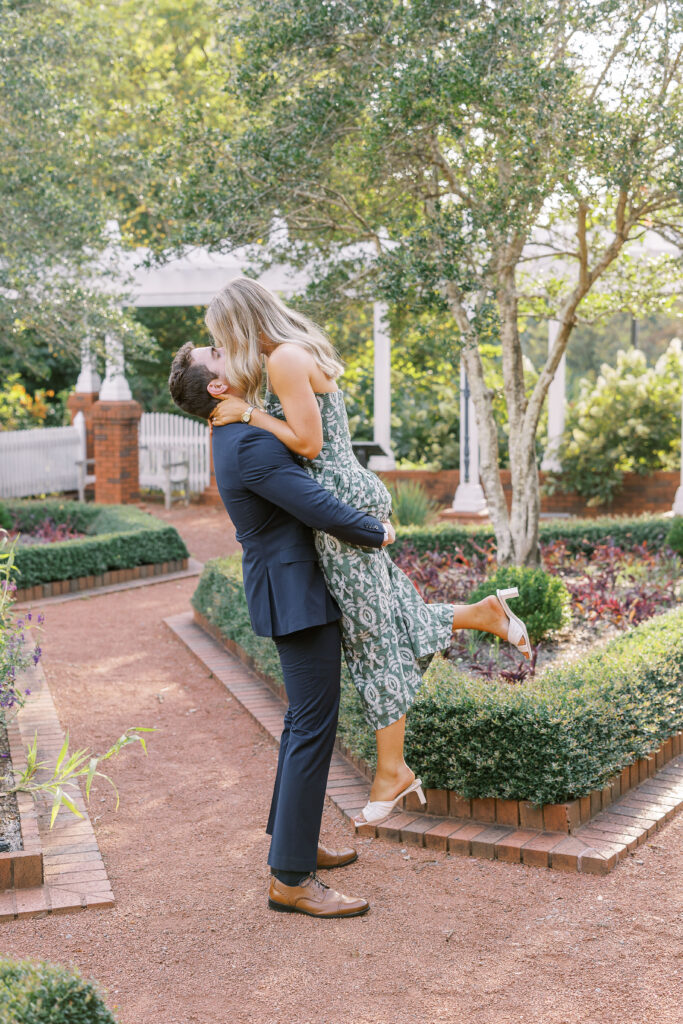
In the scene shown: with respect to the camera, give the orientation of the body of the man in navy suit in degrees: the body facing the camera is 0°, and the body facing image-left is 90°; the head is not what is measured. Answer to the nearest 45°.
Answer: approximately 270°

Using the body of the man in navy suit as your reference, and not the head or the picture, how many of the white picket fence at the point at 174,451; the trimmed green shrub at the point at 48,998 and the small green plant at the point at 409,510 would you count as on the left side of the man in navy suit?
2

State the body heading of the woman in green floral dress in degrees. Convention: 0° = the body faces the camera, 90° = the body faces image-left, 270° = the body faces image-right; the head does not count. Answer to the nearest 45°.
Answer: approximately 90°

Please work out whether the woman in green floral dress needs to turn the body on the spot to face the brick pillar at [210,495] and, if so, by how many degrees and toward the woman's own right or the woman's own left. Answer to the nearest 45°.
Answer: approximately 90° to the woman's own right

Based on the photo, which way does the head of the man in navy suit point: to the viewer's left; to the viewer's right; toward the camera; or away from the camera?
to the viewer's right

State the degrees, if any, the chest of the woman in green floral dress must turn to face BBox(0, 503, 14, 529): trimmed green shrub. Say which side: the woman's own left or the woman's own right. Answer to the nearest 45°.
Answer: approximately 45° to the woman's own right

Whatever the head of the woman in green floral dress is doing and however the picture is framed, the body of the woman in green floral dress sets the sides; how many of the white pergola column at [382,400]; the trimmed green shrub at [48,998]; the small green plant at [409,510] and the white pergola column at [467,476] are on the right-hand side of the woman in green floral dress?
3

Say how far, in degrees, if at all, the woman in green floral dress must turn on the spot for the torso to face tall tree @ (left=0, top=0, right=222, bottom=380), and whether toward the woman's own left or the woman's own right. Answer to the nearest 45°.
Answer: approximately 45° to the woman's own right

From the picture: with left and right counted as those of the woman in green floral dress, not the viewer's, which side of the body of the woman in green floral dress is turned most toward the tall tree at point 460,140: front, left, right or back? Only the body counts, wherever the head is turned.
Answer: right

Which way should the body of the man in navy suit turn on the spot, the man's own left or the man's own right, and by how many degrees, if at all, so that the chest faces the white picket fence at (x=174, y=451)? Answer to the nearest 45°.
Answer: approximately 90° to the man's own left

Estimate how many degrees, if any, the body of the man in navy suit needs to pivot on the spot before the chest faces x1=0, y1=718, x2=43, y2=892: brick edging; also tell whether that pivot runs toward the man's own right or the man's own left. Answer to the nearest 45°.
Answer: approximately 180°

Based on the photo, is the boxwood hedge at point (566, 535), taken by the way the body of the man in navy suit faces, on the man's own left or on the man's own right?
on the man's own left

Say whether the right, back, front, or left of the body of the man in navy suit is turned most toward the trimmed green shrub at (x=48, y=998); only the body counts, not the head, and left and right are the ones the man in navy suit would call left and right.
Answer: right

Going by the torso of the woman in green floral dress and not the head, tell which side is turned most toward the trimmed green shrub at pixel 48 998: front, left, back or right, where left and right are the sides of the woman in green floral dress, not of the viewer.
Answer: left

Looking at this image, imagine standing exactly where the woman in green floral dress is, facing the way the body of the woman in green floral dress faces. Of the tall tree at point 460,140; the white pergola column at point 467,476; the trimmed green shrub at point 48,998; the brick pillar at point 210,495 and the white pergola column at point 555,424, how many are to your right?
4
